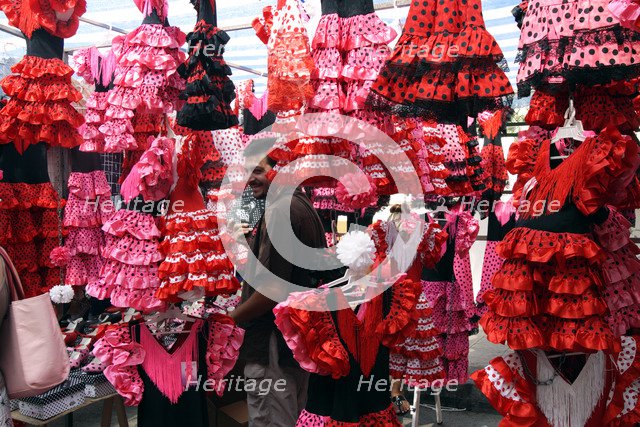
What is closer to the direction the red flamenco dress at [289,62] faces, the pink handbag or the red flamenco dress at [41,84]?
the pink handbag

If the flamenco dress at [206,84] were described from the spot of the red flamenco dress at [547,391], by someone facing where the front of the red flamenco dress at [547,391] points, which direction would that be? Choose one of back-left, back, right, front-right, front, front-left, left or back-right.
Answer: right

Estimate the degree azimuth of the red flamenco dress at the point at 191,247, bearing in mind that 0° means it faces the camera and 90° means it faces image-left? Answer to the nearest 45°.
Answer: approximately 45°

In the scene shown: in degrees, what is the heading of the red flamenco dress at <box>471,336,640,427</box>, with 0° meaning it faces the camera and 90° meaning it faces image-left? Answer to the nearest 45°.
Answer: approximately 0°

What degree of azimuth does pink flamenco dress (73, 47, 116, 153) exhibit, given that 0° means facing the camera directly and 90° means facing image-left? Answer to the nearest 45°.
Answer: approximately 0°
